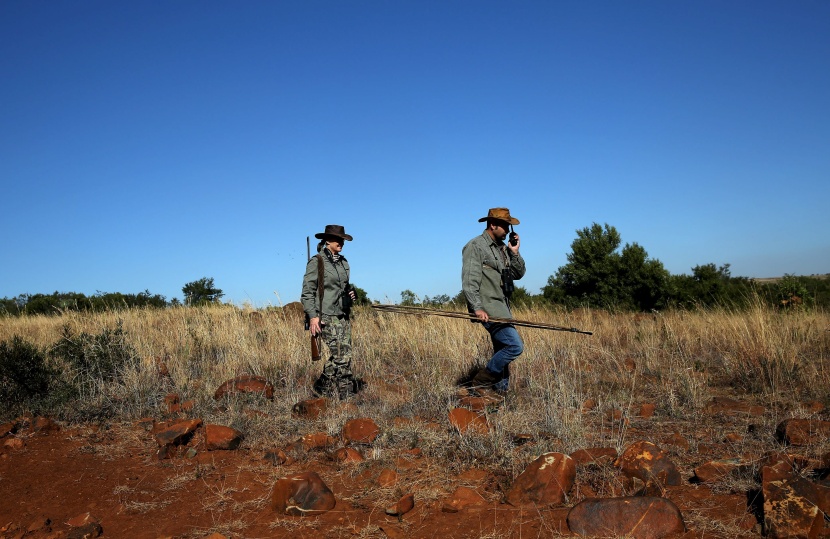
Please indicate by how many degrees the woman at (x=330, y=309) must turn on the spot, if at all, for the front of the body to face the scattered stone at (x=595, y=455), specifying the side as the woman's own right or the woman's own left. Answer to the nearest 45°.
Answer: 0° — they already face it

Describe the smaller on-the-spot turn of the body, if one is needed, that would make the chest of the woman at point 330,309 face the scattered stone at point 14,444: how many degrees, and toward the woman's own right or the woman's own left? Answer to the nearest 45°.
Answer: approximately 90° to the woman's own right

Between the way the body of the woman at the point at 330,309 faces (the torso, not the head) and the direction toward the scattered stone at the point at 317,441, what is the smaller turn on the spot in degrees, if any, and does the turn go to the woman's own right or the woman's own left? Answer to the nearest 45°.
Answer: approximately 45° to the woman's own right

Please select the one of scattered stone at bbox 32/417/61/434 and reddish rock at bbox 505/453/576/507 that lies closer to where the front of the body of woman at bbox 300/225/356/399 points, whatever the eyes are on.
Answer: the reddish rock

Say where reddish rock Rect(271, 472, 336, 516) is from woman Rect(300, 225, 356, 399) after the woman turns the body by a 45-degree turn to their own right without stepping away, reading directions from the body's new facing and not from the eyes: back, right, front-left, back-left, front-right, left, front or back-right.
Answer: front

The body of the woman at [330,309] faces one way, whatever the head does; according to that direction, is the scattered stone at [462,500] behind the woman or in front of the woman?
in front

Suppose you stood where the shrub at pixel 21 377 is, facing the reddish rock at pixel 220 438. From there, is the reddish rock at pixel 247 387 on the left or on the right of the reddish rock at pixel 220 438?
left

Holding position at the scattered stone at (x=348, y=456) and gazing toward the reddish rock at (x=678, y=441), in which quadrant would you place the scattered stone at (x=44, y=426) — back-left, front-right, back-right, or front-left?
back-left

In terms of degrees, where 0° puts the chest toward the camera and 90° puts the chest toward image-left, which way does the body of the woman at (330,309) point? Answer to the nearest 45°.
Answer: approximately 315°

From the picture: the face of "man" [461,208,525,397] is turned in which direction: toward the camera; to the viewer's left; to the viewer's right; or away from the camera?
to the viewer's right

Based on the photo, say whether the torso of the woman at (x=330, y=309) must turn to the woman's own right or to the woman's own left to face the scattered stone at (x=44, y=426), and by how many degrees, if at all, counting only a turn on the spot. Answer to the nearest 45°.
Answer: approximately 135° to the woman's own right

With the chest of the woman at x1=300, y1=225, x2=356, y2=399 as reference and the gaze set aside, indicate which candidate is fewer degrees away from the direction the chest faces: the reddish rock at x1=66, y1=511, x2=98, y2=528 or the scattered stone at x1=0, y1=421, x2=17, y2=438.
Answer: the reddish rock
